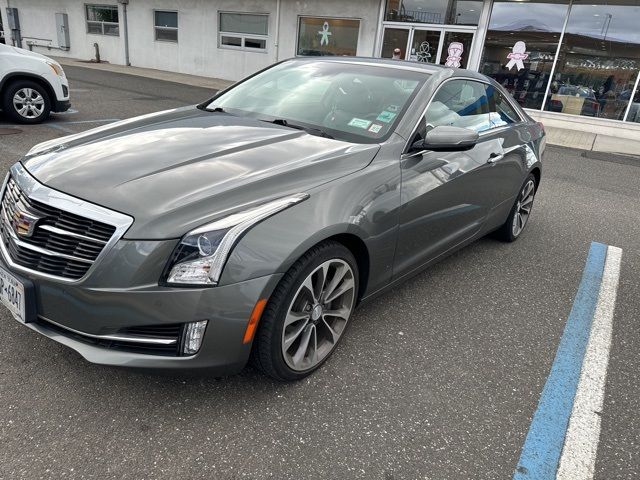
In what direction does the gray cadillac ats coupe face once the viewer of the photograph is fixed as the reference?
facing the viewer and to the left of the viewer

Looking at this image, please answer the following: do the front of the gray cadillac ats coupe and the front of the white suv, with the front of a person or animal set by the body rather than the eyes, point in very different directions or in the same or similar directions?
very different directions

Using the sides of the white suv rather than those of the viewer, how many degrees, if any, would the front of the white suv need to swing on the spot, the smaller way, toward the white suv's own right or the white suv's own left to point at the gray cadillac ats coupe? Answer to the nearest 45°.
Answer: approximately 90° to the white suv's own right

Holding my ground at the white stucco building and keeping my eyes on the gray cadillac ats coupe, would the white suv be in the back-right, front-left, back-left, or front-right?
front-right

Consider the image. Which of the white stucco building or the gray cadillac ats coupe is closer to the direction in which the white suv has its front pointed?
the white stucco building

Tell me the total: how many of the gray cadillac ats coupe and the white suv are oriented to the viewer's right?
1

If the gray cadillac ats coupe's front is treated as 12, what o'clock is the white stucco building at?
The white stucco building is roughly at 5 o'clock from the gray cadillac ats coupe.

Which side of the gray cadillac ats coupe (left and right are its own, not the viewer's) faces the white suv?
right

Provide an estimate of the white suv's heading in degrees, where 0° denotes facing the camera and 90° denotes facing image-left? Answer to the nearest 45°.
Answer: approximately 270°
